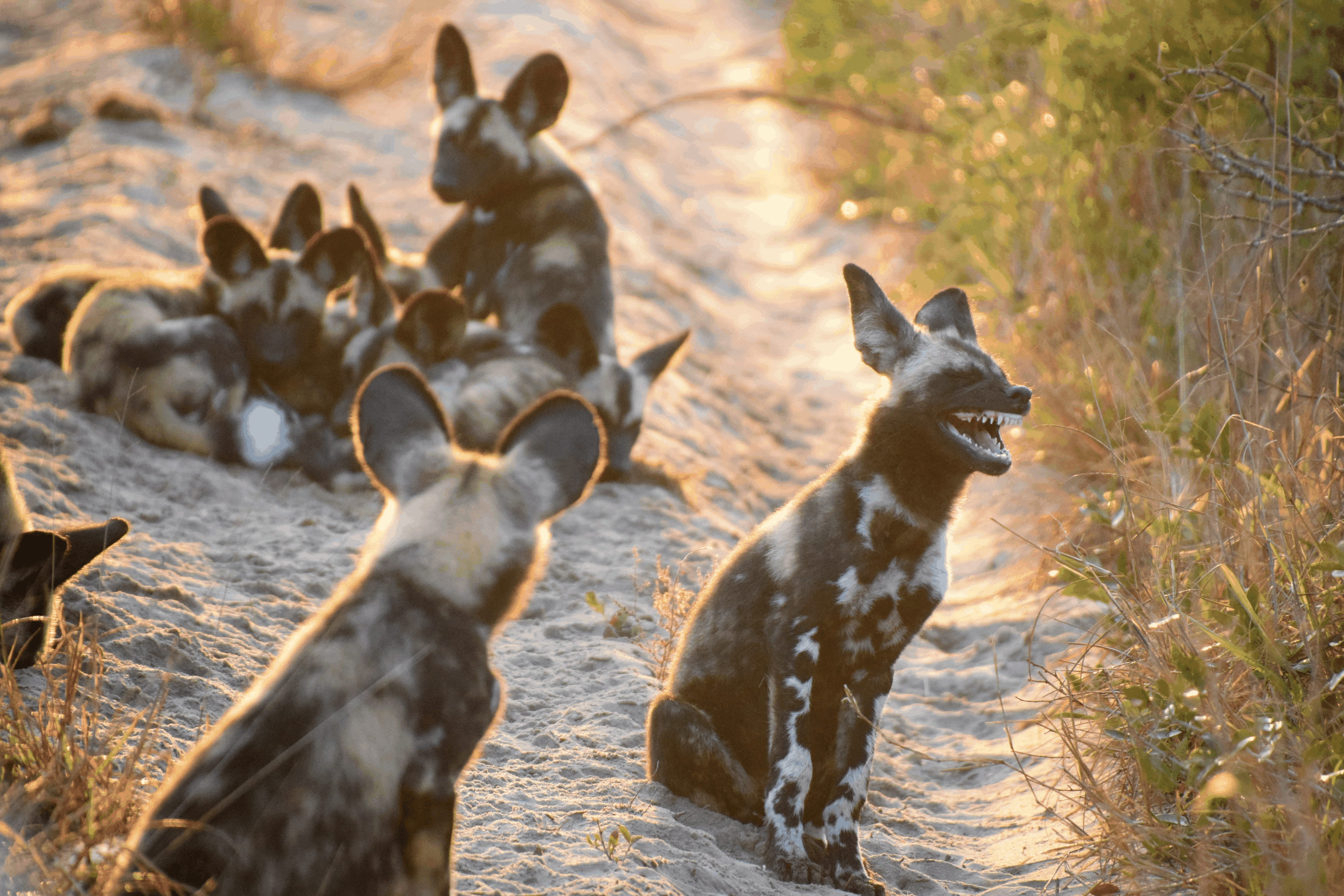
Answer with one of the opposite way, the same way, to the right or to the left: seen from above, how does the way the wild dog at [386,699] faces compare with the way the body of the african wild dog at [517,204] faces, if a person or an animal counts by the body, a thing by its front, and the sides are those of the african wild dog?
the opposite way

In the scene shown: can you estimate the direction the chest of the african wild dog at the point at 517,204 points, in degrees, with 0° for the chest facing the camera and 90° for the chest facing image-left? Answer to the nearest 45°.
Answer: approximately 45°

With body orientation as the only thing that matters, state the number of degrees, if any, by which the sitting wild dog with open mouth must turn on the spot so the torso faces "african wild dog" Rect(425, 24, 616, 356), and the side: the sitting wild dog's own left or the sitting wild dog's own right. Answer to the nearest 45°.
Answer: approximately 180°

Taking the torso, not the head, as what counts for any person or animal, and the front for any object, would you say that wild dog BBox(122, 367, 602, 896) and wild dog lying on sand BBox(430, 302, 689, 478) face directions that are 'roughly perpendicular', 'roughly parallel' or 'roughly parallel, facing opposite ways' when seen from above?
roughly perpendicular

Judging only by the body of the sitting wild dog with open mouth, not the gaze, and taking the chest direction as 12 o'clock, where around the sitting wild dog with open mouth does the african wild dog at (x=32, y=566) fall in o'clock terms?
The african wild dog is roughly at 4 o'clock from the sitting wild dog with open mouth.

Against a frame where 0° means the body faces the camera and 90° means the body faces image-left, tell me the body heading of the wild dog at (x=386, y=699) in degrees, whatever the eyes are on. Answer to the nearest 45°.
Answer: approximately 225°

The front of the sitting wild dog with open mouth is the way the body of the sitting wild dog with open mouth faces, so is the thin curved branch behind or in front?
behind

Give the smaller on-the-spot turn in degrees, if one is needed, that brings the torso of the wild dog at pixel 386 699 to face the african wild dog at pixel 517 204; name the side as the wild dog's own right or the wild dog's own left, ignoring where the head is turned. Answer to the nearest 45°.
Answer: approximately 45° to the wild dog's own left
